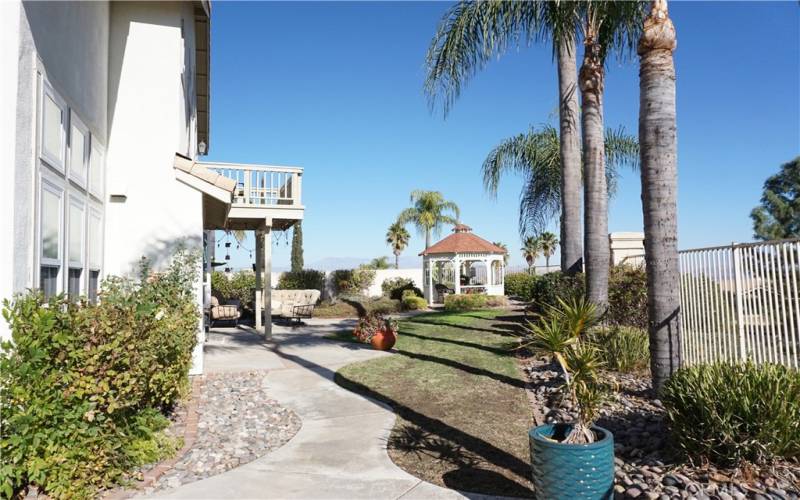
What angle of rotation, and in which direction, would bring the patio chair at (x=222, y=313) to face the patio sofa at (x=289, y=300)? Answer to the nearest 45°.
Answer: approximately 45° to its left

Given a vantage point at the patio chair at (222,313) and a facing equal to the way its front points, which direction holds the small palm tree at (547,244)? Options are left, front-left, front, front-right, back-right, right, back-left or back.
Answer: front-left

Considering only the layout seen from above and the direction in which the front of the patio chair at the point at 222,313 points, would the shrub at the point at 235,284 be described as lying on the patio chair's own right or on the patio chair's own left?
on the patio chair's own left

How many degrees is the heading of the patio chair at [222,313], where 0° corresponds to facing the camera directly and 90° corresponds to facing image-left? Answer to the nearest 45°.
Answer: approximately 270°

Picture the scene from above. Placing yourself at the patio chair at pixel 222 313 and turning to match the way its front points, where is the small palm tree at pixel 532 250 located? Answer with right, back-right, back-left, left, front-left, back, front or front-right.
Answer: front-left

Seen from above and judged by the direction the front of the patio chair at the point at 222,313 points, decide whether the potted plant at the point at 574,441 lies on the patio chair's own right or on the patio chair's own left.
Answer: on the patio chair's own right
